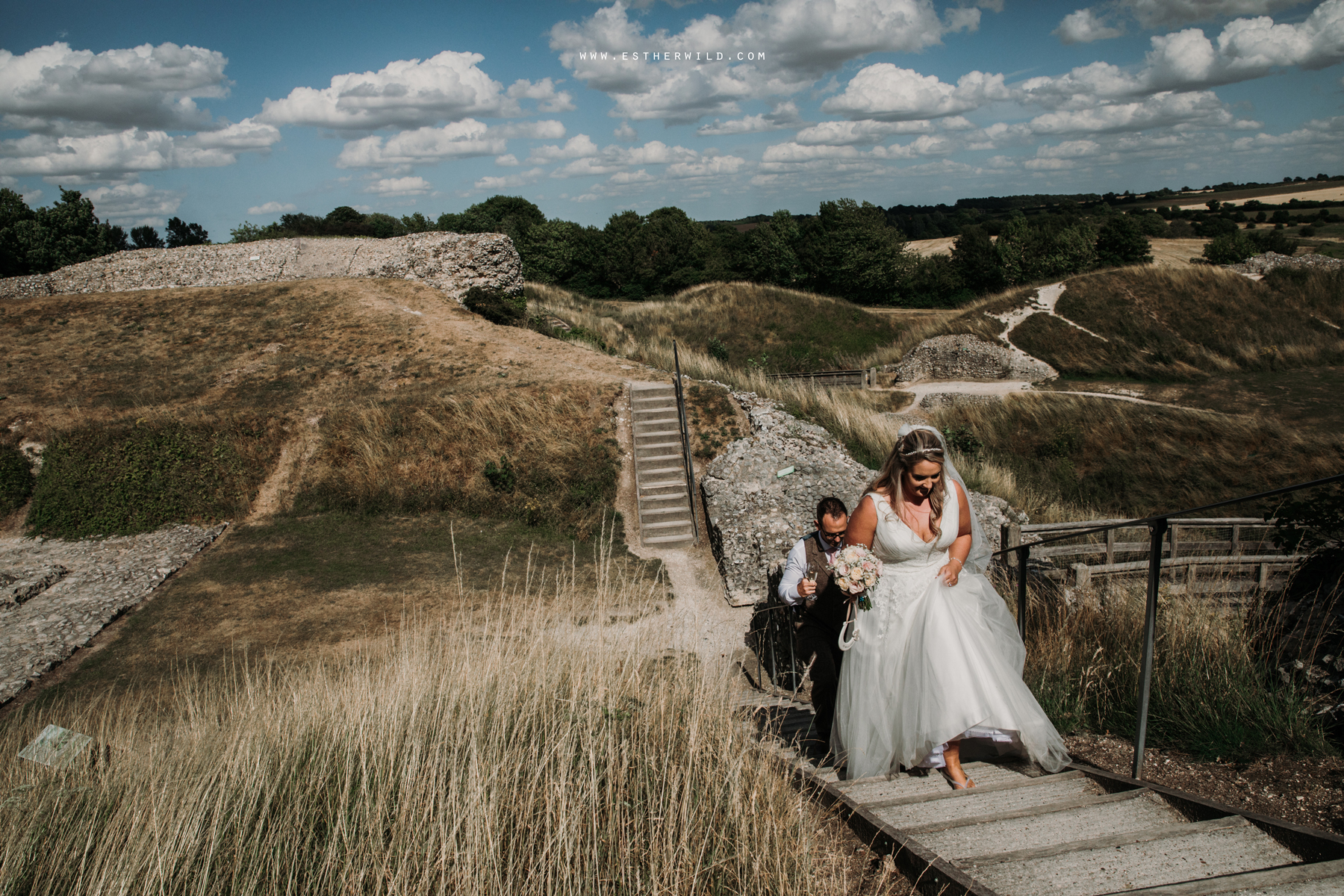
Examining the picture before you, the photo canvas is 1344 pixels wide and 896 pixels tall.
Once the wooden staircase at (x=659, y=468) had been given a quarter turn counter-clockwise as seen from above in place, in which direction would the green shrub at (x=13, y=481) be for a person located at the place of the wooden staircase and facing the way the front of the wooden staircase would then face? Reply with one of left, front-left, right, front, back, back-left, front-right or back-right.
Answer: back

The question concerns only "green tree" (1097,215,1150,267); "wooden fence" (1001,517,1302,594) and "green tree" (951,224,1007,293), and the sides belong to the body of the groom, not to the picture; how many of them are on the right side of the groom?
0

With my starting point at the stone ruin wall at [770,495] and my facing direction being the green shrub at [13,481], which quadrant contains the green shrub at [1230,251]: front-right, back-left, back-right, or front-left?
back-right

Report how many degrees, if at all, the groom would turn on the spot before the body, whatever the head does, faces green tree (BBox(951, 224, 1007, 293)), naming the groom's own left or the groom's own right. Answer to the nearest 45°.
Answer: approximately 135° to the groom's own left

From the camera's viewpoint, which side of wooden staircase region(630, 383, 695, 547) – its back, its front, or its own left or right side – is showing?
front

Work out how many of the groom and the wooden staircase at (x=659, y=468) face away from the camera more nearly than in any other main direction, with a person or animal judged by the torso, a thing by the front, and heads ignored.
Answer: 0

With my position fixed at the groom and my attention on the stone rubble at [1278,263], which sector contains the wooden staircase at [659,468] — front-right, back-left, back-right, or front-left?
front-left

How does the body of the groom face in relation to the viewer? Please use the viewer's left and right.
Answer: facing the viewer and to the right of the viewer

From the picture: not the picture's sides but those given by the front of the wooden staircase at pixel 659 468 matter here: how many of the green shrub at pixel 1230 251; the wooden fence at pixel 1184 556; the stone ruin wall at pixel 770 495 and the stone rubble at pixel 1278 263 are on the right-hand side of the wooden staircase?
0

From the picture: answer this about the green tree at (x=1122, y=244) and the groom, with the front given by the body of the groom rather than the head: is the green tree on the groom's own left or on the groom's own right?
on the groom's own left

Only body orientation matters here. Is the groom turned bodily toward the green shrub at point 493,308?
no

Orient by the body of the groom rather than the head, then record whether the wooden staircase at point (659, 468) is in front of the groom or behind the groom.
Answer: behind

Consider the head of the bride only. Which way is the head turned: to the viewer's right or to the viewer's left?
to the viewer's right

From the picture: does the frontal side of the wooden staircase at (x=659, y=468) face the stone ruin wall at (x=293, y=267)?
no

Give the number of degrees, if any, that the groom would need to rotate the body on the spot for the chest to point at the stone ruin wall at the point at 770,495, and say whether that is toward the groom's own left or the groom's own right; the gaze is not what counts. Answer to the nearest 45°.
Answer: approximately 135° to the groom's own left

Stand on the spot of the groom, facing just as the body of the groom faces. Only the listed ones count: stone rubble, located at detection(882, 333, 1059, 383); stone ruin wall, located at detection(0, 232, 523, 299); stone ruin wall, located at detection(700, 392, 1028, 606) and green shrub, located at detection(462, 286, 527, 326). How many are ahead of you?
0
